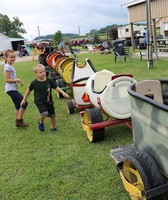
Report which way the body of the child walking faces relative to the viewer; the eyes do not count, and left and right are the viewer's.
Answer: facing to the right of the viewer
